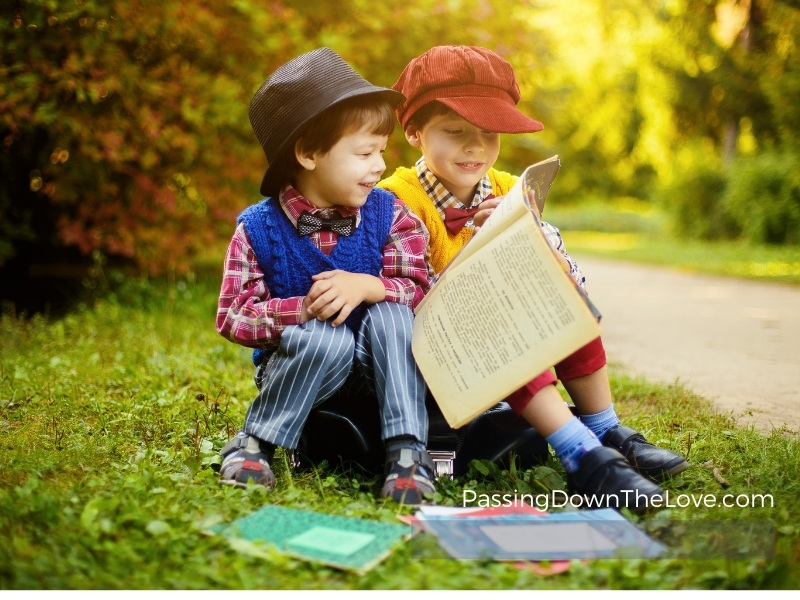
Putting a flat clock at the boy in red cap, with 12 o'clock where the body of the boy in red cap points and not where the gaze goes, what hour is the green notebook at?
The green notebook is roughly at 2 o'clock from the boy in red cap.

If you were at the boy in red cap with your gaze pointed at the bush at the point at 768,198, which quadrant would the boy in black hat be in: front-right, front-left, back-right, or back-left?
back-left

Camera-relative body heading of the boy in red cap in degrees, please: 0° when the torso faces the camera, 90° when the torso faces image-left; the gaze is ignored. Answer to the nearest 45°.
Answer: approximately 315°

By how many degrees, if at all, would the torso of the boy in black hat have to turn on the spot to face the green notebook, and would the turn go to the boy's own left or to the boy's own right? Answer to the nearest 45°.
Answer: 0° — they already face it

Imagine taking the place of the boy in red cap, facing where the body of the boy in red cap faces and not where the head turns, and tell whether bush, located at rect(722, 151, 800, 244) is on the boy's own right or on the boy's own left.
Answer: on the boy's own left

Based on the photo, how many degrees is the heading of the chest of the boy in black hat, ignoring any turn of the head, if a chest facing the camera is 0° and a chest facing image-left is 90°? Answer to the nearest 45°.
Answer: approximately 0°
